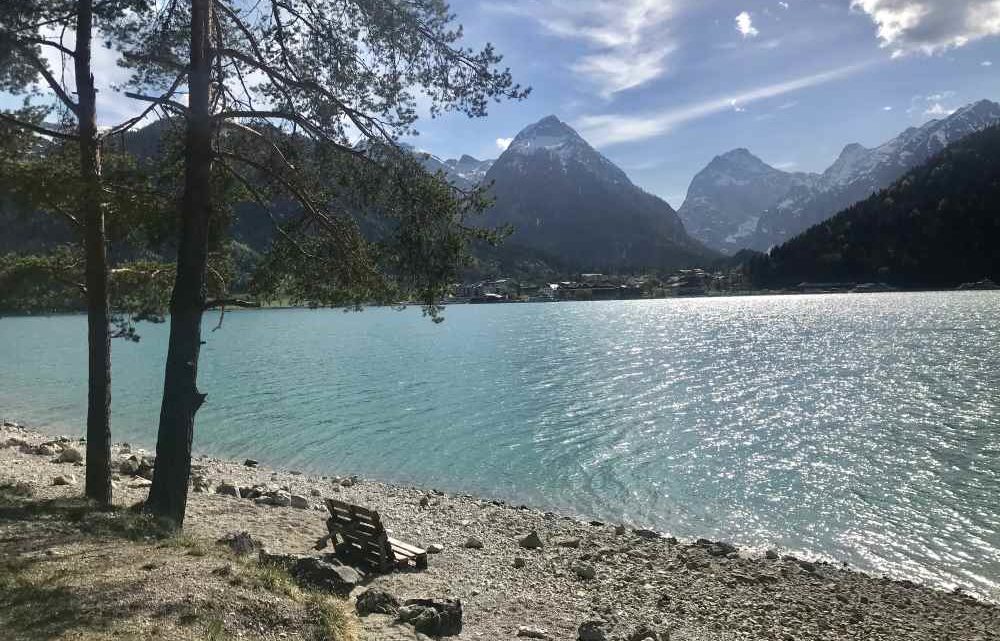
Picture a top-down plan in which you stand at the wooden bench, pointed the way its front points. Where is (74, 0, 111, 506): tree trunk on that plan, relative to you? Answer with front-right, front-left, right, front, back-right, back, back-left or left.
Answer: back-left

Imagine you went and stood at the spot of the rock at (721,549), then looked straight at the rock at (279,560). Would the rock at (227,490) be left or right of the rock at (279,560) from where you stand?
right

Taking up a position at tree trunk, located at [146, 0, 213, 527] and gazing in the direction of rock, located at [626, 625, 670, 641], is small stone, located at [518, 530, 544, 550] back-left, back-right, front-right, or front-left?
front-left

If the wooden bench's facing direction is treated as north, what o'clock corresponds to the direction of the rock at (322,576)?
The rock is roughly at 5 o'clock from the wooden bench.

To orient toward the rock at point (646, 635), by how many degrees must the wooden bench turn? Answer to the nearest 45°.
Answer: approximately 90° to its right

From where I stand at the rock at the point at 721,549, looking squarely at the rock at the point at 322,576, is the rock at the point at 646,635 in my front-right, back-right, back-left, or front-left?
front-left

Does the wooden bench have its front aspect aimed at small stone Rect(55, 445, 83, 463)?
no

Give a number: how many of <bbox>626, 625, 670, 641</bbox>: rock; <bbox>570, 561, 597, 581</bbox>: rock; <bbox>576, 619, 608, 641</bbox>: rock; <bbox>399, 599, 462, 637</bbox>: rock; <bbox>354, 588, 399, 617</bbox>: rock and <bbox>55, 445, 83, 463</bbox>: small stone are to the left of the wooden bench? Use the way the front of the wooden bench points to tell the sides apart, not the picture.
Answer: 1

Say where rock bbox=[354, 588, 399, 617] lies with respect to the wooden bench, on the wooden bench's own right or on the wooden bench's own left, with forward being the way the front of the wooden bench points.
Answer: on the wooden bench's own right

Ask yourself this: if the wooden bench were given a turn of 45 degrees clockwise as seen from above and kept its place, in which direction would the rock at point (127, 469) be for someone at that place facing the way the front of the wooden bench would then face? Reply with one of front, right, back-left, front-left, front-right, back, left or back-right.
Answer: back-left

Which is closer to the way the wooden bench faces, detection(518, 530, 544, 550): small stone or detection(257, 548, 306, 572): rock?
the small stone

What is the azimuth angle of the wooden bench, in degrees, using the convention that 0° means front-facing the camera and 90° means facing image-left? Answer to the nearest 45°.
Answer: approximately 225°

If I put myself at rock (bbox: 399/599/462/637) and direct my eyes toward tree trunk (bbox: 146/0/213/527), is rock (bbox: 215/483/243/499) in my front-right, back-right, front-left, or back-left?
front-right

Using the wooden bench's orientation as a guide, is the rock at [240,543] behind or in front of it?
behind

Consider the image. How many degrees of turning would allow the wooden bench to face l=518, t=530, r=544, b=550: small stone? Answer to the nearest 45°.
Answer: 0° — it already faces it

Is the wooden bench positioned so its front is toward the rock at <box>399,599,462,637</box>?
no

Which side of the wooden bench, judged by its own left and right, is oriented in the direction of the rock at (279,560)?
back
